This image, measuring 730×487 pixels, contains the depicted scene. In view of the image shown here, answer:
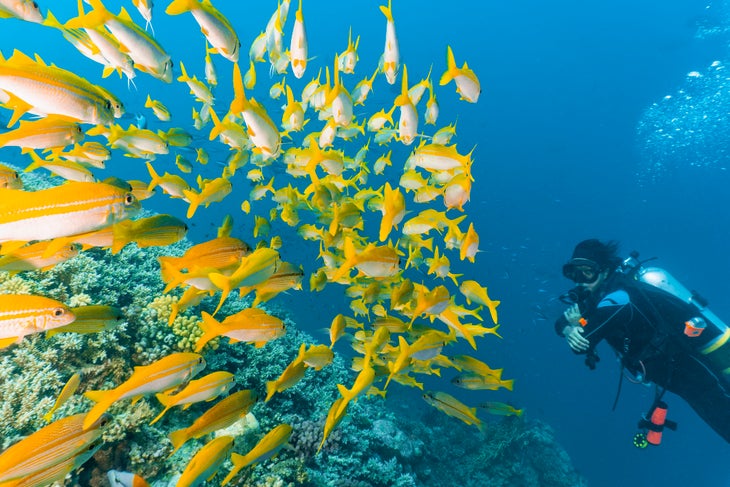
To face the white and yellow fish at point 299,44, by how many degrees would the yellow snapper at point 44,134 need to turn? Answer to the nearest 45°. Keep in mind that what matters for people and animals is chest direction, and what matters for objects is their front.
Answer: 0° — it already faces it

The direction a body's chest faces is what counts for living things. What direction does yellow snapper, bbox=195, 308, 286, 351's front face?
to the viewer's right

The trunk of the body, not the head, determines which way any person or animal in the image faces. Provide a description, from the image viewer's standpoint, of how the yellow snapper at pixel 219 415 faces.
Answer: facing to the right of the viewer

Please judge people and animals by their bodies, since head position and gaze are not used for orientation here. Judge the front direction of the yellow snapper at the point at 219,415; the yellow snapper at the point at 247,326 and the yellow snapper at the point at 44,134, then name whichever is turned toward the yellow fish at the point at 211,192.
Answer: the yellow snapper at the point at 44,134

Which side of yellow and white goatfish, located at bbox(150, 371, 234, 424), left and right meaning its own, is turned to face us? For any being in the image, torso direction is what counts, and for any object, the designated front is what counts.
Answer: right

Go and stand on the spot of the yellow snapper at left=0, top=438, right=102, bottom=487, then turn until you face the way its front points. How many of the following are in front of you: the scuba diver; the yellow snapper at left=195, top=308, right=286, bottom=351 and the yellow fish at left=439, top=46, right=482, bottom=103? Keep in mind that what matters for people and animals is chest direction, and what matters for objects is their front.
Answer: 3

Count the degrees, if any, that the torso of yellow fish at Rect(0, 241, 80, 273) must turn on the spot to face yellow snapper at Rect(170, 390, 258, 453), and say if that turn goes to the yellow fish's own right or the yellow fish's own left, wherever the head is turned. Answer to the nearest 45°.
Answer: approximately 45° to the yellow fish's own right

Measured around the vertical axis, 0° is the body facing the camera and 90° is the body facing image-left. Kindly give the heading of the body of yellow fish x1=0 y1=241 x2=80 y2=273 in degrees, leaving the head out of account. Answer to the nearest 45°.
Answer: approximately 270°

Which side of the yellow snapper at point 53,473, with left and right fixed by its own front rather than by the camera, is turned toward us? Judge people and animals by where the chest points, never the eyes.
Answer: right

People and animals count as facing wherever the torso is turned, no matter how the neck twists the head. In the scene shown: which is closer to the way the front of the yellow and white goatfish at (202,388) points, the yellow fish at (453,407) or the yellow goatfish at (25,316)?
the yellow fish
